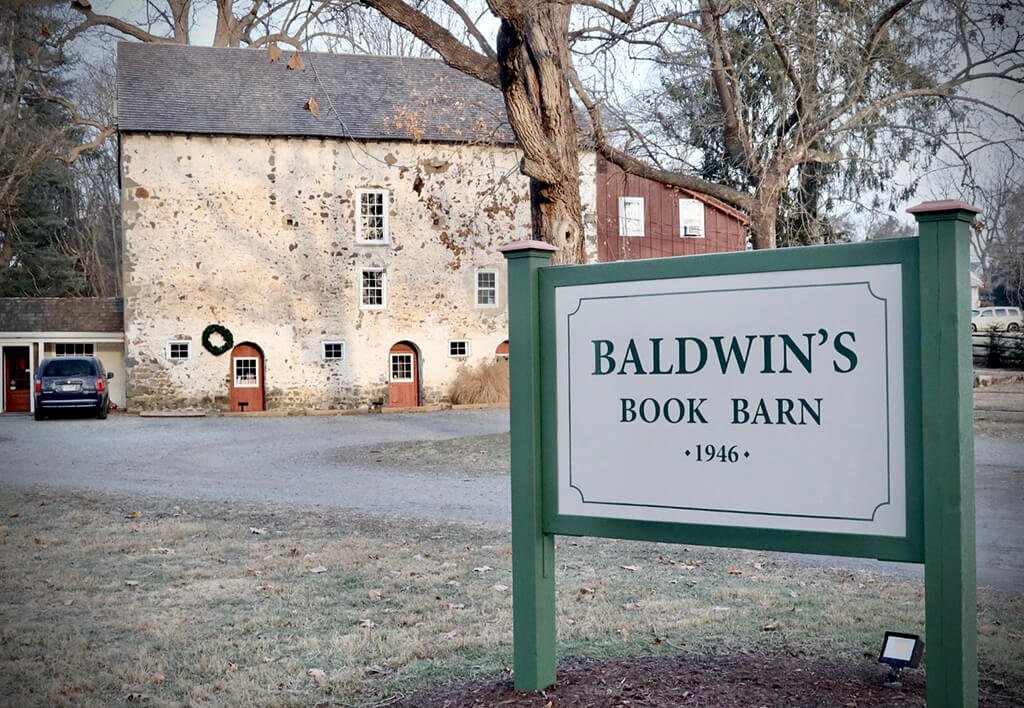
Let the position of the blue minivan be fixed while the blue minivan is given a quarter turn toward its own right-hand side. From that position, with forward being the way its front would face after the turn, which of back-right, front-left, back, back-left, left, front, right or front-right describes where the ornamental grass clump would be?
front

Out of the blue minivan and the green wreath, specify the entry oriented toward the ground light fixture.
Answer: the green wreath

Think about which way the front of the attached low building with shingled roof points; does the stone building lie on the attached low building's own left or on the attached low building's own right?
on the attached low building's own left

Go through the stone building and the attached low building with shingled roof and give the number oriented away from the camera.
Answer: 0

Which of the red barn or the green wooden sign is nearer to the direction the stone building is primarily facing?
the green wooden sign

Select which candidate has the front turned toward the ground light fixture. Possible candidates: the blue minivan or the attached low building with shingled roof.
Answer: the attached low building with shingled roof

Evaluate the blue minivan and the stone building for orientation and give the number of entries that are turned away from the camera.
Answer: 1

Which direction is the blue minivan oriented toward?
away from the camera

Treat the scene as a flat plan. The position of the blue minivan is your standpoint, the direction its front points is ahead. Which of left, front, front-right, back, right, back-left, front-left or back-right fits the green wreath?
right

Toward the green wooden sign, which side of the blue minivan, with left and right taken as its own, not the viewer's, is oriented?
back

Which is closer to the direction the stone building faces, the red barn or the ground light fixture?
the ground light fixture

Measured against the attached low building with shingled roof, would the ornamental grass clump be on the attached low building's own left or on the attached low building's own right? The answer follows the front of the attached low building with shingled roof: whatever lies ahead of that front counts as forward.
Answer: on the attached low building's own left

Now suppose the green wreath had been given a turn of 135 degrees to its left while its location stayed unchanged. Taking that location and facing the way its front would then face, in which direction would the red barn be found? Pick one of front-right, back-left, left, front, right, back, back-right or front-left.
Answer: front-right

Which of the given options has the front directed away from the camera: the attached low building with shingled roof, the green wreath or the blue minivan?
the blue minivan

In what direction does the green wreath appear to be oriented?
toward the camera

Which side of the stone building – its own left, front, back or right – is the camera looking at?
front

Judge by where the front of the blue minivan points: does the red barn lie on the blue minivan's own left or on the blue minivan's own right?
on the blue minivan's own right
